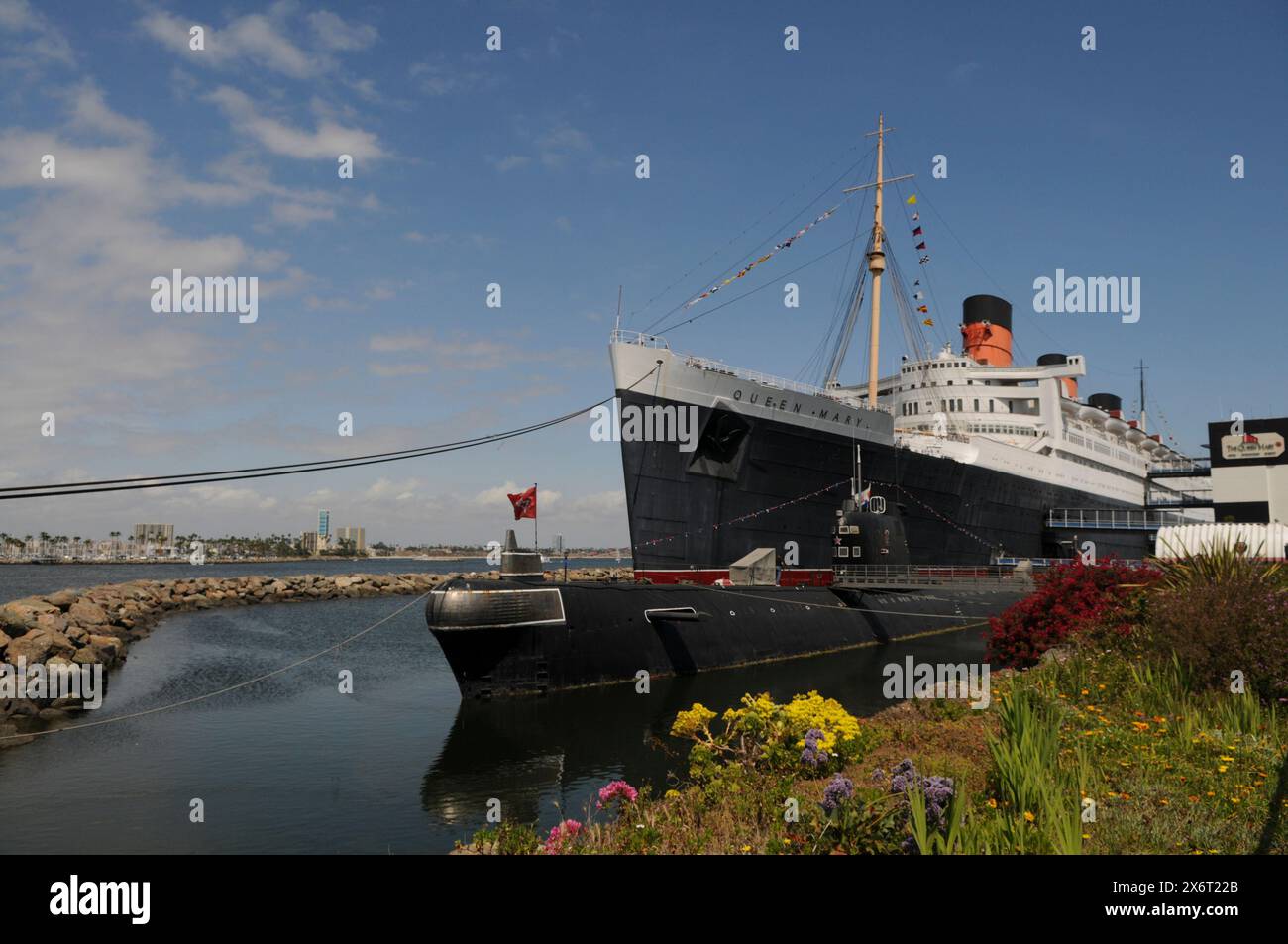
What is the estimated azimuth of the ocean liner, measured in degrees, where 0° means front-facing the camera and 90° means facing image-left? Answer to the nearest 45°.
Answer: approximately 45°

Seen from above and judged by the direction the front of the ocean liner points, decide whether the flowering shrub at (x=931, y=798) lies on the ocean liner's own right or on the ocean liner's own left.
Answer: on the ocean liner's own left

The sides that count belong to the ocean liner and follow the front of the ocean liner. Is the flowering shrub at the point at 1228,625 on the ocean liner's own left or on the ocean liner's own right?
on the ocean liner's own left

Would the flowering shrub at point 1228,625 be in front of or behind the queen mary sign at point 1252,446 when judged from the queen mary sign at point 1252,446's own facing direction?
in front

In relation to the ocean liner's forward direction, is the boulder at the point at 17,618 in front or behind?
in front

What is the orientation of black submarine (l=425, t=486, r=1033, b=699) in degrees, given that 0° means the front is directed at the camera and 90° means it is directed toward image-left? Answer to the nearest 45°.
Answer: approximately 45°

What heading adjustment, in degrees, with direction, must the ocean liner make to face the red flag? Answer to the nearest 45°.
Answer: approximately 45° to its left

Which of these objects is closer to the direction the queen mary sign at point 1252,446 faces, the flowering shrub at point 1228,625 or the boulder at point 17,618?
the flowering shrub
